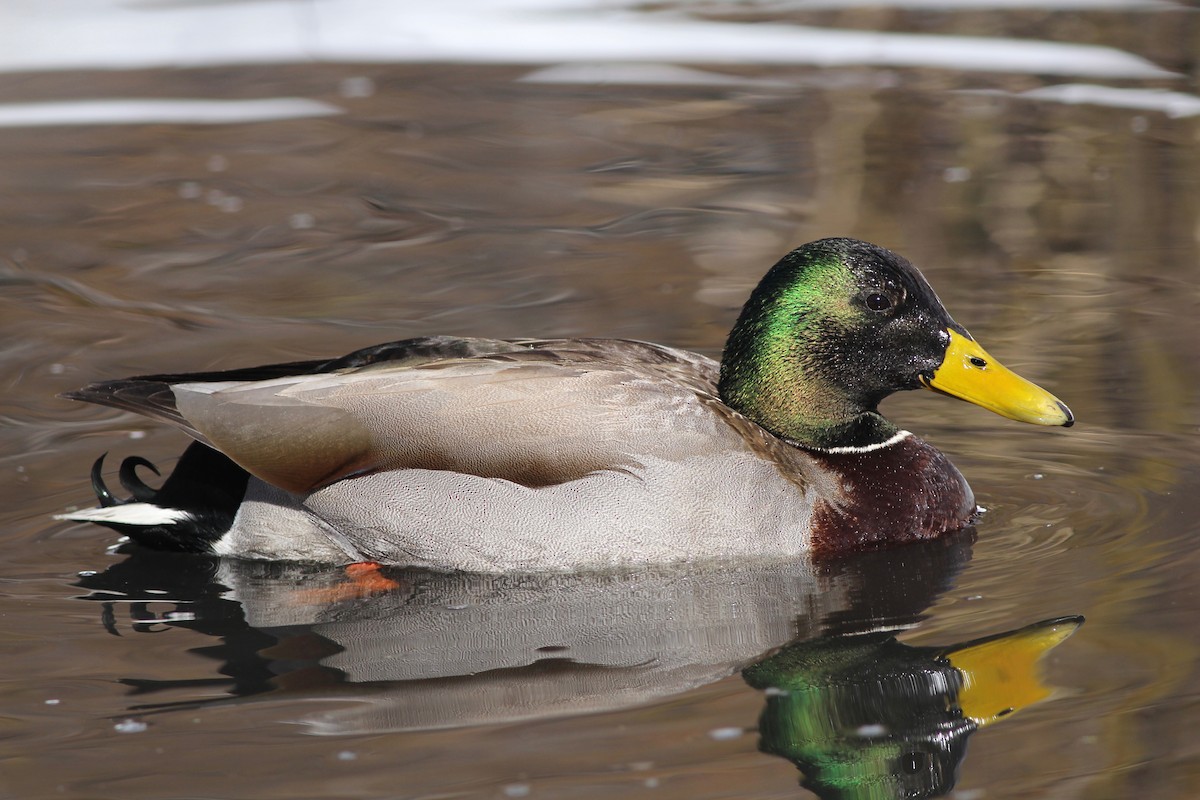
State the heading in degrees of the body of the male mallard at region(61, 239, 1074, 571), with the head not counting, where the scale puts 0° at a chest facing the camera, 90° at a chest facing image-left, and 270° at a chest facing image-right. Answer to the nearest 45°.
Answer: approximately 270°

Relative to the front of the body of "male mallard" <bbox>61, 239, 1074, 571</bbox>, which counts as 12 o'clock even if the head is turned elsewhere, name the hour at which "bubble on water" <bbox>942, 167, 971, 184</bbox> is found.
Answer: The bubble on water is roughly at 10 o'clock from the male mallard.

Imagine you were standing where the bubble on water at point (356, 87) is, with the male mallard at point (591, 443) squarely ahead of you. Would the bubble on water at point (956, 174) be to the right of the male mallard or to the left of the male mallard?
left

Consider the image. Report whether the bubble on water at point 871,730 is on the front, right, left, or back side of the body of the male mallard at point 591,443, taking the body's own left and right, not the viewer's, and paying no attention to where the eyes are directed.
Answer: right

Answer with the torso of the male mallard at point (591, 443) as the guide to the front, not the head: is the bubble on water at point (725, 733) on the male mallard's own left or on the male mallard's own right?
on the male mallard's own right

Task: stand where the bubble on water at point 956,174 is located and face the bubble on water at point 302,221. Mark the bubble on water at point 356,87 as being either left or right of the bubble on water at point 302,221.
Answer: right

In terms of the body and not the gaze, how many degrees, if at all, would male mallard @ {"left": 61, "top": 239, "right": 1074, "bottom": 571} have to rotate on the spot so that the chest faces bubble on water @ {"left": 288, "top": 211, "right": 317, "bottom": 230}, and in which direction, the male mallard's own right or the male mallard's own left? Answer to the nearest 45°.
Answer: approximately 90° to the male mallard's own left
